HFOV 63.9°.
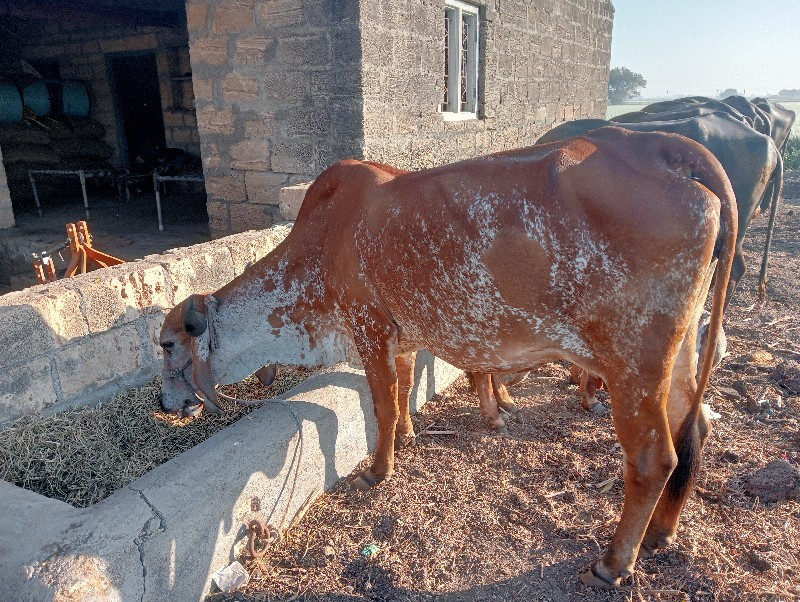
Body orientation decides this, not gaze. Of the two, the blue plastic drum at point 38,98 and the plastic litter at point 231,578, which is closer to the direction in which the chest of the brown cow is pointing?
the blue plastic drum

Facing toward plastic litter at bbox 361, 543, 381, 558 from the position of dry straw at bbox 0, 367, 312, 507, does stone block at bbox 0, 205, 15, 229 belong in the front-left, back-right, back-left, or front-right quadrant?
back-left

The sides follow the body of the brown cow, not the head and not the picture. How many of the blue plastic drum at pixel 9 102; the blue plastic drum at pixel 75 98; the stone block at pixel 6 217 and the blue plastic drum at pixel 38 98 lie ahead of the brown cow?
4

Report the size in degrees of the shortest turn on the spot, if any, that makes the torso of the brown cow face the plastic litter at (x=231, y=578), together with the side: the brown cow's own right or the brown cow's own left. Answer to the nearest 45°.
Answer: approximately 45° to the brown cow's own left

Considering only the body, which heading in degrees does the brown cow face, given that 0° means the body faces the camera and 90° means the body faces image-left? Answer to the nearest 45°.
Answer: approximately 135°

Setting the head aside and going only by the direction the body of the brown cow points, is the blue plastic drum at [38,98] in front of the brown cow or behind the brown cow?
in front

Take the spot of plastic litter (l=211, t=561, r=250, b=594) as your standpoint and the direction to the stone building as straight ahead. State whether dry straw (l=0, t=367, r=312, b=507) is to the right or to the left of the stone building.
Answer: left

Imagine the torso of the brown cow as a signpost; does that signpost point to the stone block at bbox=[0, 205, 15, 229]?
yes

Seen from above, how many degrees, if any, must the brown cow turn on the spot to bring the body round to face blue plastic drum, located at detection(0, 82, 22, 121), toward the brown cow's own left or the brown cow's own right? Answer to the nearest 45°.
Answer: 0° — it already faces it

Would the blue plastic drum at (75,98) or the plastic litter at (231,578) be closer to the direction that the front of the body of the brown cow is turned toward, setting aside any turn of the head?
the blue plastic drum
